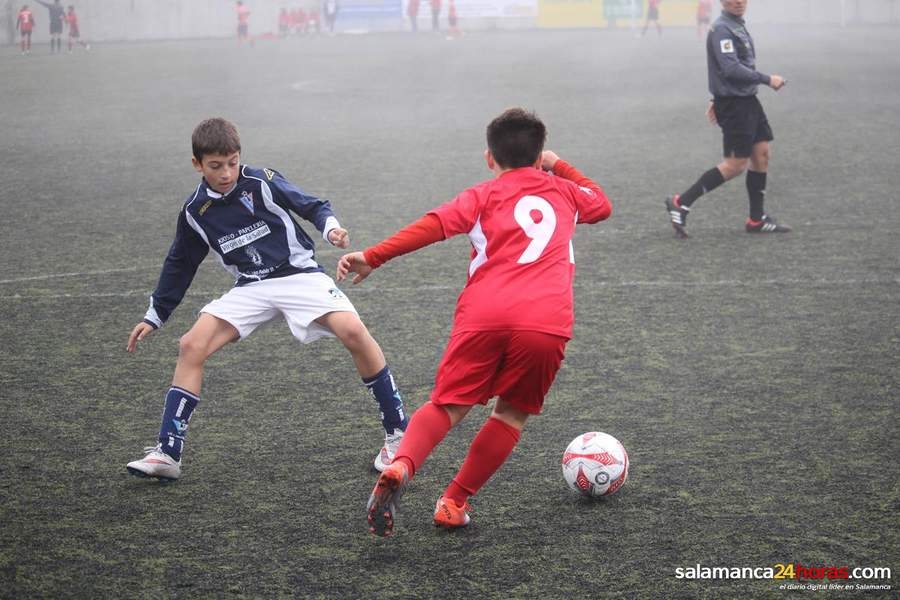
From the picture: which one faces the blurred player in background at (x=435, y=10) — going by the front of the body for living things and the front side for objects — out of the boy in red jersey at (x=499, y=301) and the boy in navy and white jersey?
the boy in red jersey

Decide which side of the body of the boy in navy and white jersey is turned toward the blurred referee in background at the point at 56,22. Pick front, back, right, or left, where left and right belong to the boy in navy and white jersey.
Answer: back

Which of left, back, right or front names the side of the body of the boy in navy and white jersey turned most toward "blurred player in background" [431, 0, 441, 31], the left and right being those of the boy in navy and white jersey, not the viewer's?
back

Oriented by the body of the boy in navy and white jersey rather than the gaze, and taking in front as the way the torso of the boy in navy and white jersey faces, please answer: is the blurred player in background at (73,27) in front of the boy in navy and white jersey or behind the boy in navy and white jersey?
behind

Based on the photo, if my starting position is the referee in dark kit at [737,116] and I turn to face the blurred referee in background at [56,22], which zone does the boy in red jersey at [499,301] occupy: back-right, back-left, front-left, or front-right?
back-left

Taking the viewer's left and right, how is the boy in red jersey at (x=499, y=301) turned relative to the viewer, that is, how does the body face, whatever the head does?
facing away from the viewer
